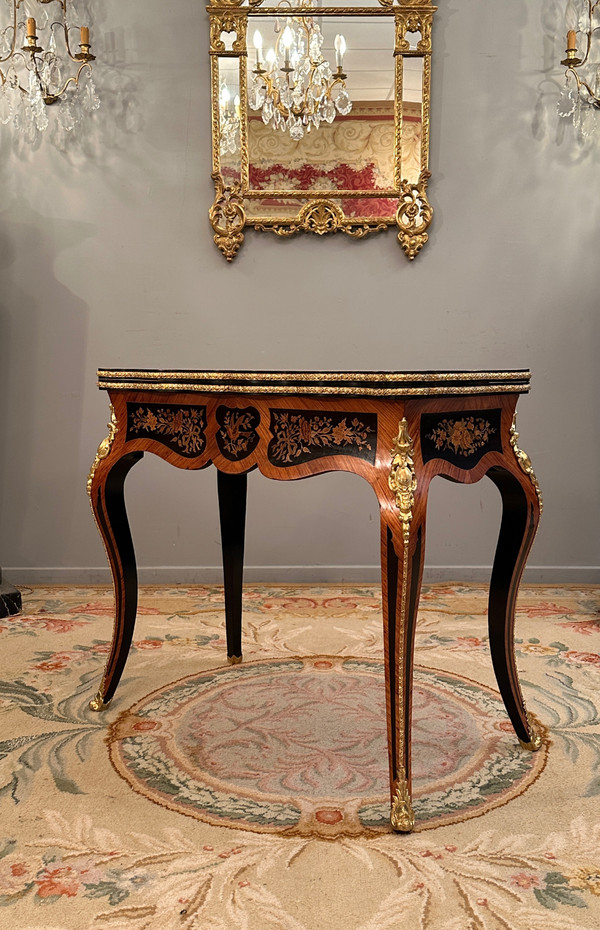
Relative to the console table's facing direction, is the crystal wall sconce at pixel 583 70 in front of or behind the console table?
behind

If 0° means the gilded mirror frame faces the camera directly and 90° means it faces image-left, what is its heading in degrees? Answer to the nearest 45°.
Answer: approximately 0°

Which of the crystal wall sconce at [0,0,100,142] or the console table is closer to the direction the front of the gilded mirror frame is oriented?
the console table

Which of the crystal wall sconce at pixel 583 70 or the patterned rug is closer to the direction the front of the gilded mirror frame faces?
the patterned rug

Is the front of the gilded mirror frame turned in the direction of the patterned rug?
yes

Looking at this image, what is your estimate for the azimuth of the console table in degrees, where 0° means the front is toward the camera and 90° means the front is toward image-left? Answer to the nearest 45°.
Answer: approximately 45°

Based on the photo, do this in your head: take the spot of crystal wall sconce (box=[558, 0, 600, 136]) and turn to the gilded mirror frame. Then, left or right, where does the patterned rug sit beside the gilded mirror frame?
left

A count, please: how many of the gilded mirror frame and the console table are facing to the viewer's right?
0

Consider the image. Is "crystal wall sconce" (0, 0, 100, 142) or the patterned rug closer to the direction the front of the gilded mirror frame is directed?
the patterned rug

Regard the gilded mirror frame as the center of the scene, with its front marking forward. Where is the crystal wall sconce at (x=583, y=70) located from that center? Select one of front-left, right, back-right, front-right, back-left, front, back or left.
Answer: left

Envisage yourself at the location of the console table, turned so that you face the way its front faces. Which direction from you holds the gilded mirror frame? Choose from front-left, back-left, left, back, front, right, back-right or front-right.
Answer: back-right

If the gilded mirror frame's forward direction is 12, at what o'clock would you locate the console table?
The console table is roughly at 12 o'clock from the gilded mirror frame.

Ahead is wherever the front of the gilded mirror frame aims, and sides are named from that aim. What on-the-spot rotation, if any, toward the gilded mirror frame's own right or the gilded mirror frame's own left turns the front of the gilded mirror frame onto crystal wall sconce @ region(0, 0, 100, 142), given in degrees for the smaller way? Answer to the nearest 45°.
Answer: approximately 90° to the gilded mirror frame's own right
